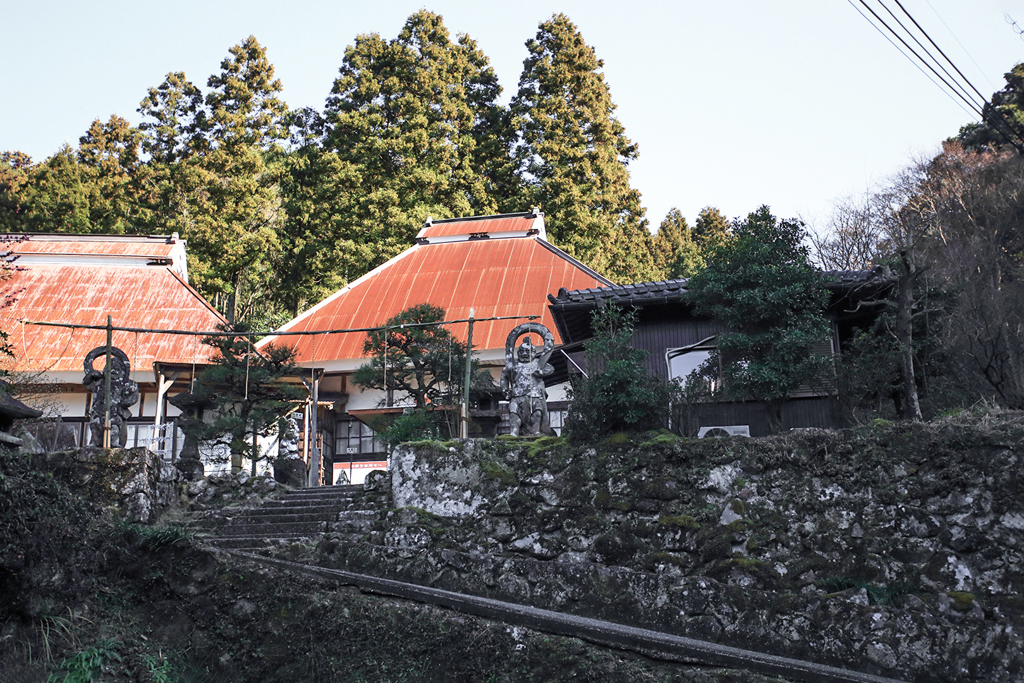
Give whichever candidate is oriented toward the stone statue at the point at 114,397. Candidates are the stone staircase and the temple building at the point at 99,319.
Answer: the temple building

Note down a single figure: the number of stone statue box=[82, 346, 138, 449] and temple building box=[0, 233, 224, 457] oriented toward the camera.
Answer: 2

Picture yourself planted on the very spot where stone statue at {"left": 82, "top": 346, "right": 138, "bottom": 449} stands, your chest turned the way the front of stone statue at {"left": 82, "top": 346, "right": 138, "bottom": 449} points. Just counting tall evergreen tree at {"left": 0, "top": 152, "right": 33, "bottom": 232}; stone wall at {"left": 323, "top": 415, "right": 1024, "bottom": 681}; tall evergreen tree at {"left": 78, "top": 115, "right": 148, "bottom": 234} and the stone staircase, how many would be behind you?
2

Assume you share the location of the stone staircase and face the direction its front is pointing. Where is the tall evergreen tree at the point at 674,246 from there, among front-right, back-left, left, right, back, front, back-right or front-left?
back-left

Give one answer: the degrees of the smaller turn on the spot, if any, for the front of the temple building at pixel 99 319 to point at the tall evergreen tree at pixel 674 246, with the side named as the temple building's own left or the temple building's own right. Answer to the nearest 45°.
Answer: approximately 90° to the temple building's own left

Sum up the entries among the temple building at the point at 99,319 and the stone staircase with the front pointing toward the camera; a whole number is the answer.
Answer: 2

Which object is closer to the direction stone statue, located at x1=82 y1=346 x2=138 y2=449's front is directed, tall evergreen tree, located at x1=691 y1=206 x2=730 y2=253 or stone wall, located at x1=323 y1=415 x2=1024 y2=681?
the stone wall

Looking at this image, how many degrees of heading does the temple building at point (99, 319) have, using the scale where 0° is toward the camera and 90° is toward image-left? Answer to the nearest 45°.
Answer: approximately 0°

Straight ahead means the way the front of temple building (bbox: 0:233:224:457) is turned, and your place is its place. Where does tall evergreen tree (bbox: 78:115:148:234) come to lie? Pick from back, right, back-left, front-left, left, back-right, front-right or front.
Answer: back

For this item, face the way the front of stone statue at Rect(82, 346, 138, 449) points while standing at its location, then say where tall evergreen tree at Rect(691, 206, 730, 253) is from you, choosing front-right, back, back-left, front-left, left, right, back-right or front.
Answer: back-left

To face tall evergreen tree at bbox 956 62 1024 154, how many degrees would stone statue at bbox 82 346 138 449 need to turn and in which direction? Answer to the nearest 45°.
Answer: approximately 90° to its left

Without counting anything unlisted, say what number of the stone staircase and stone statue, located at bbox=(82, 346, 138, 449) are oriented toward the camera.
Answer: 2

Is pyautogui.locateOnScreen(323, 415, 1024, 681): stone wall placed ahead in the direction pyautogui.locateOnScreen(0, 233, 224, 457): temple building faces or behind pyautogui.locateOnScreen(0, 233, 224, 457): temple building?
ahead
